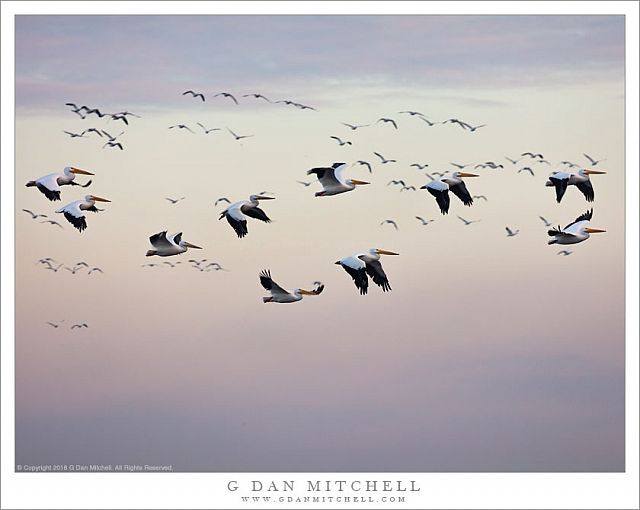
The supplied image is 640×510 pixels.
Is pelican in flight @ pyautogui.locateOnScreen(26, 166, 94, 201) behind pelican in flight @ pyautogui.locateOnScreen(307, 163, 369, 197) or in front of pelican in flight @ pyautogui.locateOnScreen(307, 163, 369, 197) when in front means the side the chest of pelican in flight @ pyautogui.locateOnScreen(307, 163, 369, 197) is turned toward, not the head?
behind

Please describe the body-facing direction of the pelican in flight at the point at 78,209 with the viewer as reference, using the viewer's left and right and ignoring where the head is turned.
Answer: facing to the right of the viewer

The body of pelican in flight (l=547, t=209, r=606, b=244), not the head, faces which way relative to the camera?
to the viewer's right

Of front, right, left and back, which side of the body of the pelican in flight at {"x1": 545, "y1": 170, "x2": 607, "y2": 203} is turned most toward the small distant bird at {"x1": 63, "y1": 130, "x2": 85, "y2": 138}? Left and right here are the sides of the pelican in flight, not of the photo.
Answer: back

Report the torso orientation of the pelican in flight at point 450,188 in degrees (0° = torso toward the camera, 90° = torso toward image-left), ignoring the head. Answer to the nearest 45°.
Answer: approximately 270°

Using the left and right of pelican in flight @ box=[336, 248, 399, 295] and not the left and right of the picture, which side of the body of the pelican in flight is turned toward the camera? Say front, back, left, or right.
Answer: right

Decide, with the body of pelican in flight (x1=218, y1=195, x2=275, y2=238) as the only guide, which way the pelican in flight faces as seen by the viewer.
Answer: to the viewer's right

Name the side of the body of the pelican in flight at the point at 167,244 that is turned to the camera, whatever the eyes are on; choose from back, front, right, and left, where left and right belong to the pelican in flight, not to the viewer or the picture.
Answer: right

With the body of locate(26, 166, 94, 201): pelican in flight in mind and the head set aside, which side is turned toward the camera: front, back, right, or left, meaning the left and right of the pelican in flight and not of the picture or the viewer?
right
